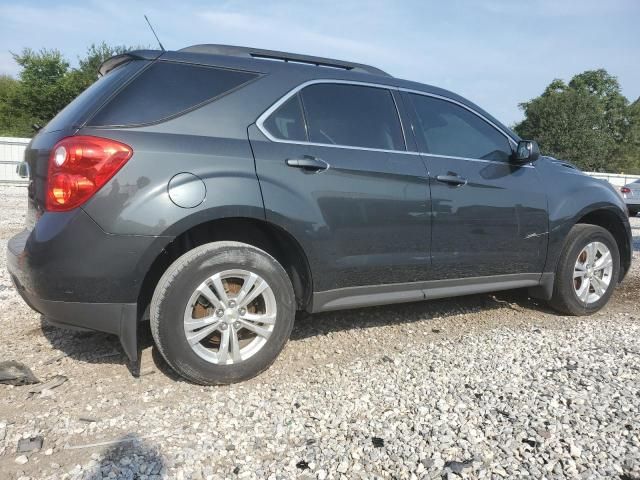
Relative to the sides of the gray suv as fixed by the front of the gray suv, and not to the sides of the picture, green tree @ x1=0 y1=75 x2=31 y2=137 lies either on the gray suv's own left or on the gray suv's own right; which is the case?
on the gray suv's own left

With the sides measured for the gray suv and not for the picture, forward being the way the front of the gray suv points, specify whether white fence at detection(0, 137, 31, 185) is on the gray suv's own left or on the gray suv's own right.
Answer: on the gray suv's own left

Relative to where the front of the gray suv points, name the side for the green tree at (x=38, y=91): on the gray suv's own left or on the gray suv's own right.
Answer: on the gray suv's own left

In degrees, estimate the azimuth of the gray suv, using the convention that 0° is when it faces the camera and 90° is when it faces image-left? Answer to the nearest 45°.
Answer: approximately 225°
